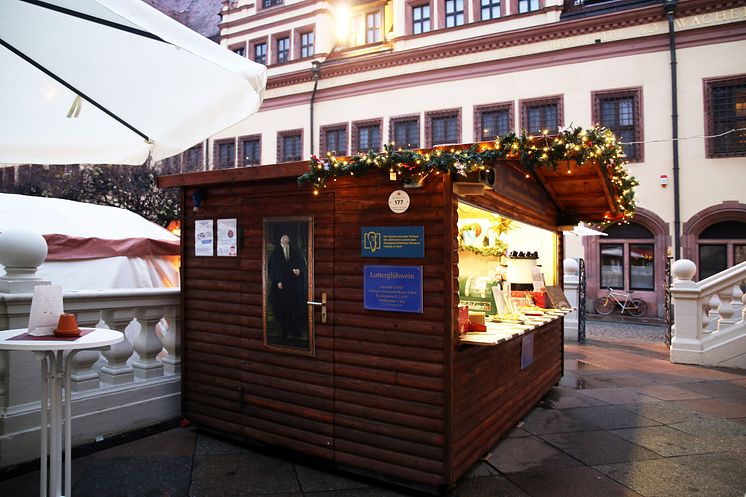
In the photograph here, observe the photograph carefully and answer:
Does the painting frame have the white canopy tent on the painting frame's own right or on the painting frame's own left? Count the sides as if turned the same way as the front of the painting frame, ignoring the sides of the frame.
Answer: on the painting frame's own right

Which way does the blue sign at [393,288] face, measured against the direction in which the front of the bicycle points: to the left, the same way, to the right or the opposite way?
to the left

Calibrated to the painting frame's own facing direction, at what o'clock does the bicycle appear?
The bicycle is roughly at 6 o'clock from the painting frame.

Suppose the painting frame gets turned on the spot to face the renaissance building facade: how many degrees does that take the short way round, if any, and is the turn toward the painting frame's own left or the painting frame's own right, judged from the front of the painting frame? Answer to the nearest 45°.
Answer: approximately 180°

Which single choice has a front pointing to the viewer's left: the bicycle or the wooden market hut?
the bicycle

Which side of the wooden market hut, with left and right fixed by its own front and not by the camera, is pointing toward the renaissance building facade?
left

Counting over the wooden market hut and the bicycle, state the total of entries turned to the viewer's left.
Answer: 1

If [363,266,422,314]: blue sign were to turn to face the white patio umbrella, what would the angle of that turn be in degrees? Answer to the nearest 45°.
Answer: approximately 45° to its right

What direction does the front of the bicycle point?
to the viewer's left

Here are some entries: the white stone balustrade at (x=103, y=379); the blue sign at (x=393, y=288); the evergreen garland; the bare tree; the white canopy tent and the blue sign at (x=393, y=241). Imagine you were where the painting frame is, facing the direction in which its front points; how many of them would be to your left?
3

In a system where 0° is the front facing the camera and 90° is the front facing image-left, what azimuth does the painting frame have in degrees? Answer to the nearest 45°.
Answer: approximately 45°

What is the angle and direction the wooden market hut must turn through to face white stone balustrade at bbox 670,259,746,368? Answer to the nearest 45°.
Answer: approximately 90° to its left

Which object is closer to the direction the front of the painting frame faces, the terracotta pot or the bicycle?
the terracotta pot

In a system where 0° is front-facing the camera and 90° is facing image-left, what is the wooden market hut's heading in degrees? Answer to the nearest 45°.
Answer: approximately 315°

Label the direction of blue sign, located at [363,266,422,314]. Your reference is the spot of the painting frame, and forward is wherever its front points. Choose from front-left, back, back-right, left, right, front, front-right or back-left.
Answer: left

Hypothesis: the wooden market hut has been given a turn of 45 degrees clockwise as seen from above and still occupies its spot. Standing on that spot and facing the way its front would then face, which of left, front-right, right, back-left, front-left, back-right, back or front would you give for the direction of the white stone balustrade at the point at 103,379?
right
